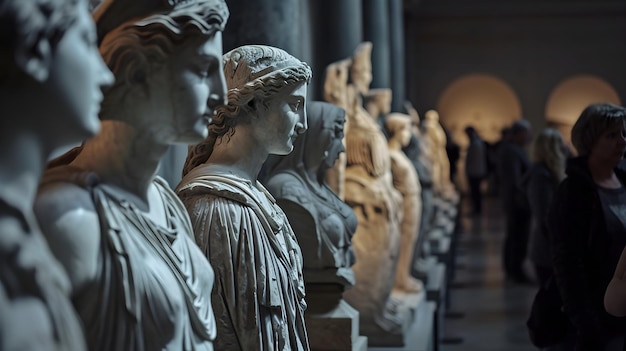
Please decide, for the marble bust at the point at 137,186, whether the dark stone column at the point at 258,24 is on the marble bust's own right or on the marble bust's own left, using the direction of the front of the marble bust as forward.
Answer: on the marble bust's own left

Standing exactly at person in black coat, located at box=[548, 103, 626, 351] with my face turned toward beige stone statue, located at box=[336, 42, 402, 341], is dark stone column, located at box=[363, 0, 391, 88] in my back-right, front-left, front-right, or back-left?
front-right

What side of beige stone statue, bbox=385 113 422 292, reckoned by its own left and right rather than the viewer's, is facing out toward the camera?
right

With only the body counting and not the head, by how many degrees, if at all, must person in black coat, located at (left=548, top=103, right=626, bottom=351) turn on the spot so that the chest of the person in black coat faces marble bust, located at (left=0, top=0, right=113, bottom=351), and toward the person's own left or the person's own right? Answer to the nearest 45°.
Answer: approximately 45° to the person's own right

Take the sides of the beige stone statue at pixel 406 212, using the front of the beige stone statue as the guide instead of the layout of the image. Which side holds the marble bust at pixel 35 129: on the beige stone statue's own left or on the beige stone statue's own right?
on the beige stone statue's own right

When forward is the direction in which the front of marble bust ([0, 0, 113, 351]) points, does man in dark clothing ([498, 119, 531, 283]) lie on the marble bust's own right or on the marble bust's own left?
on the marble bust's own left

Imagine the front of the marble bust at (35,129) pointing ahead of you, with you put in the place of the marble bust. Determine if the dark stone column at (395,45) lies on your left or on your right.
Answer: on your left

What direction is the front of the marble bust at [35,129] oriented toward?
to the viewer's right

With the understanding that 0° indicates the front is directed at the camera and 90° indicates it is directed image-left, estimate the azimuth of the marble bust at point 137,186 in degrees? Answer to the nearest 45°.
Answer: approximately 315°

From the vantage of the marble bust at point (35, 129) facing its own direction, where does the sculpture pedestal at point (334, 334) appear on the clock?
The sculpture pedestal is roughly at 10 o'clock from the marble bust.
